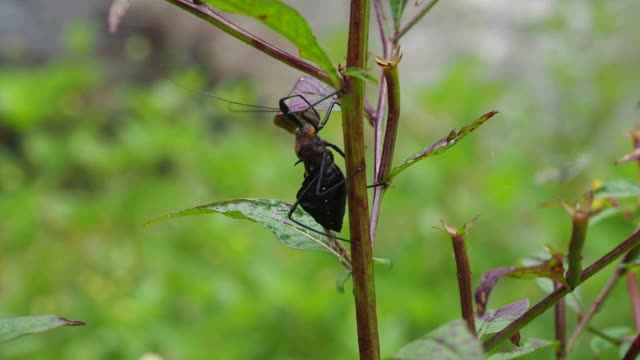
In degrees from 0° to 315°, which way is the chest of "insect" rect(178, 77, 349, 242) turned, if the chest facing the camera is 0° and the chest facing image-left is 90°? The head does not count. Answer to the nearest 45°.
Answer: approximately 90°
